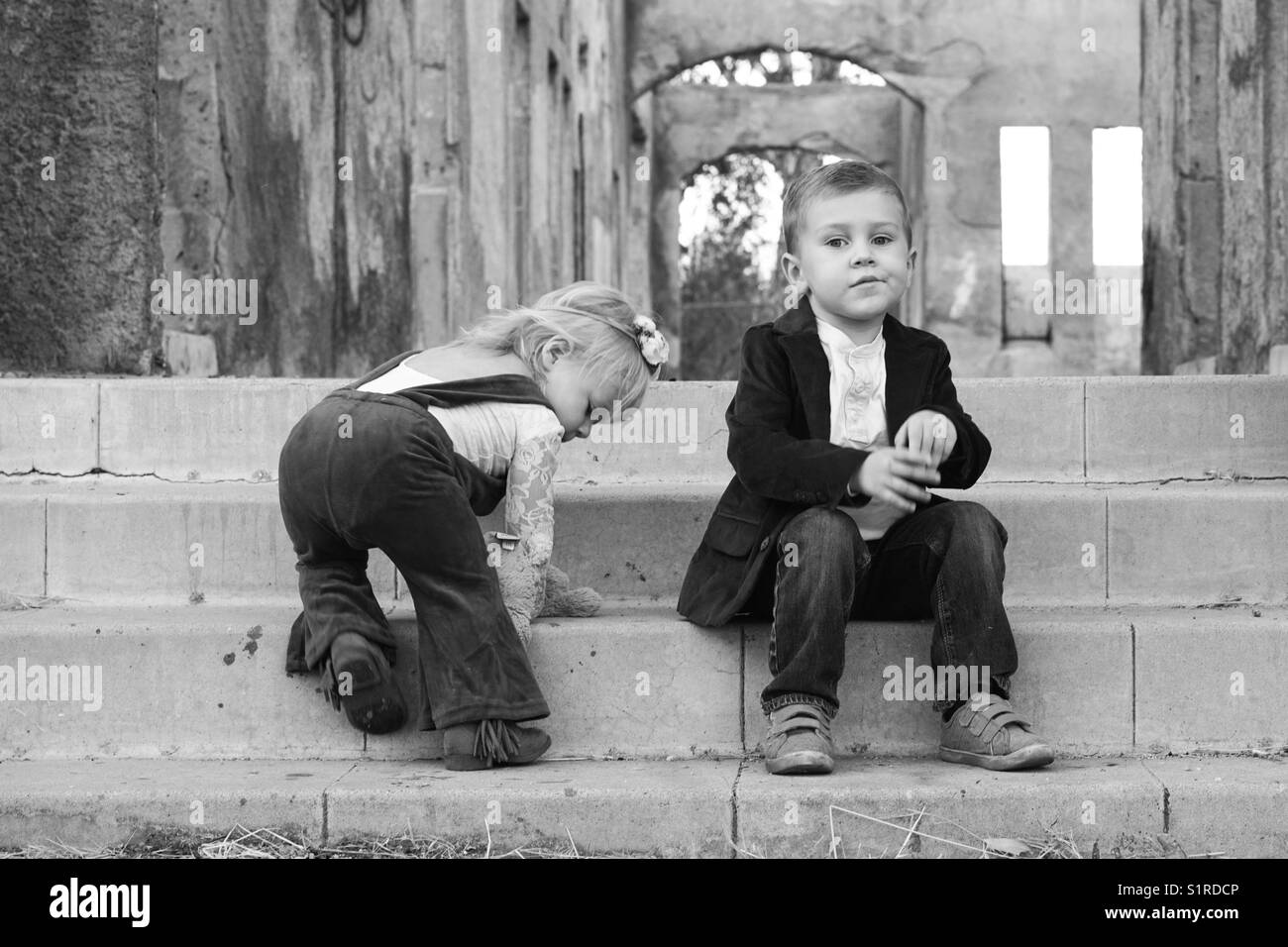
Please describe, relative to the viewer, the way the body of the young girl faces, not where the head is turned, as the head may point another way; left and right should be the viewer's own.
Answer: facing away from the viewer and to the right of the viewer

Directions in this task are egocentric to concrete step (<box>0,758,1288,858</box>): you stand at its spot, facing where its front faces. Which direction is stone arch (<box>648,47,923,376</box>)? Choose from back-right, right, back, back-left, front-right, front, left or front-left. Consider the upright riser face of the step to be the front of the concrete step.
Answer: back

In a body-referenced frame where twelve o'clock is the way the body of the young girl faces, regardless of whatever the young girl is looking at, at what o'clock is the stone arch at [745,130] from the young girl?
The stone arch is roughly at 11 o'clock from the young girl.

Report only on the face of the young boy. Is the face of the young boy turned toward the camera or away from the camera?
toward the camera

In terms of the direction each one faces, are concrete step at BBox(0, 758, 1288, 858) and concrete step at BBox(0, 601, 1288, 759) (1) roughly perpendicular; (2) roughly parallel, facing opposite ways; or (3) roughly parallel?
roughly parallel

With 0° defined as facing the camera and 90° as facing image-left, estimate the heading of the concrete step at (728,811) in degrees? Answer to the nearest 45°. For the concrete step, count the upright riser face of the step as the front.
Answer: approximately 0°

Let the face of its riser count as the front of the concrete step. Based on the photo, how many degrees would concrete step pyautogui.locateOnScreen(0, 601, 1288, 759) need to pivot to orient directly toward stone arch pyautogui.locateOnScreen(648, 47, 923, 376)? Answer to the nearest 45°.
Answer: approximately 180°

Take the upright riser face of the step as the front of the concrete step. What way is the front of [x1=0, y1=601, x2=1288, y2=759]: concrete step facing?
toward the camera

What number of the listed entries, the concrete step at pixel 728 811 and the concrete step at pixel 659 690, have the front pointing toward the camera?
2
